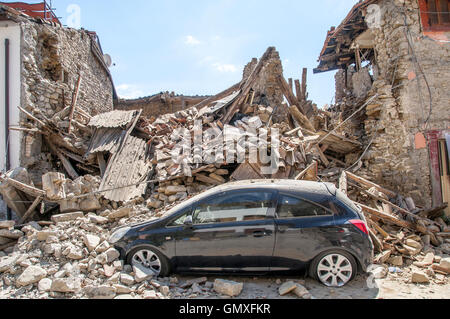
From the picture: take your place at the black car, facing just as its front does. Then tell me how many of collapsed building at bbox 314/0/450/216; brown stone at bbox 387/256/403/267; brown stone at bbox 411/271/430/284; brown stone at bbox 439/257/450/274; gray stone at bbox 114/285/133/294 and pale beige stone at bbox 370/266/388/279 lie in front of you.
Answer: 1

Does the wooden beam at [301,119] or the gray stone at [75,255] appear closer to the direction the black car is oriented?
the gray stone

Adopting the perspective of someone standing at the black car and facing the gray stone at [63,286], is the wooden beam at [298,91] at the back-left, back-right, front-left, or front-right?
back-right

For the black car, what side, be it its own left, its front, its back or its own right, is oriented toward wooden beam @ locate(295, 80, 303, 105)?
right

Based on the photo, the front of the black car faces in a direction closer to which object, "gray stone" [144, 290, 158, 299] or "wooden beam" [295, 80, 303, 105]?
the gray stone

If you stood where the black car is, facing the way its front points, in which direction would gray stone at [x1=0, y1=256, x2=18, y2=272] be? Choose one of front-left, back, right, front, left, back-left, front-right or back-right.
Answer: front

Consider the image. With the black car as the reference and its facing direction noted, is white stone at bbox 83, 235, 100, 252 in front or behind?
in front

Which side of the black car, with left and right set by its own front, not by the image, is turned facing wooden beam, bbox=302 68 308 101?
right

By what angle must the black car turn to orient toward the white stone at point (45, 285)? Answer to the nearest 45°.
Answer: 0° — it already faces it

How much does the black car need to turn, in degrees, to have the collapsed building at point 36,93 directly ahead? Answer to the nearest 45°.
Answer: approximately 45° to its right

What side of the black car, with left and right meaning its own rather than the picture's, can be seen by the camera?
left

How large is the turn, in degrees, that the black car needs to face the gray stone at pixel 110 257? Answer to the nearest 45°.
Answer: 0° — it already faces it

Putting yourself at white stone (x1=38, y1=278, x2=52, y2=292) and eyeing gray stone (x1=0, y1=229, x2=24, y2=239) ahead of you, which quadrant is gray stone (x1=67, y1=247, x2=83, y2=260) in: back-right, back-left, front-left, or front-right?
front-right

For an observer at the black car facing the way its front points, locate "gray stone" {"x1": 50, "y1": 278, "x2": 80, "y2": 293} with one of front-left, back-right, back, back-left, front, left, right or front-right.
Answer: front

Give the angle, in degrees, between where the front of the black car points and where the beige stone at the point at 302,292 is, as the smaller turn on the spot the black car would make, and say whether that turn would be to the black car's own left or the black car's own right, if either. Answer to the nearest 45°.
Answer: approximately 135° to the black car's own left

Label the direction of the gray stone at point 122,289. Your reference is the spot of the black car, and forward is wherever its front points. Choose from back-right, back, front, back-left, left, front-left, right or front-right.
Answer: front
